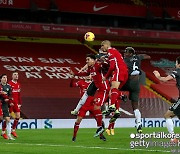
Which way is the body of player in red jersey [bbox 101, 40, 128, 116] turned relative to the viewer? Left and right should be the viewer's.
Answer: facing to the left of the viewer

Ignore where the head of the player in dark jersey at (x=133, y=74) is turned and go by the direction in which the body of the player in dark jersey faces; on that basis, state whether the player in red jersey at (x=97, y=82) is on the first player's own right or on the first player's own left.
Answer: on the first player's own left

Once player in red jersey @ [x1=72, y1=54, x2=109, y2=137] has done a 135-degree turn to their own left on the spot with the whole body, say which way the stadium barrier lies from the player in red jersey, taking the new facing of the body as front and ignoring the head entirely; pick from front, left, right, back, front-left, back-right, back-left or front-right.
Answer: left

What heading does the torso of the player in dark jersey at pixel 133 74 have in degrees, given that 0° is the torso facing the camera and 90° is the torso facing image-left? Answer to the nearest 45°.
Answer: approximately 135°

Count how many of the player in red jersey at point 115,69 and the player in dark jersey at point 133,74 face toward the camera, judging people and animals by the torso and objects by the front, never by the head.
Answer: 0

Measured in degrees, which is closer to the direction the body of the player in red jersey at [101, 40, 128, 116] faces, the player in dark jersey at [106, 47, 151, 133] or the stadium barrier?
the stadium barrier

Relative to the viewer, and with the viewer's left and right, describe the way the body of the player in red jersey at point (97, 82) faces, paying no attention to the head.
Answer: facing the viewer and to the left of the viewer
